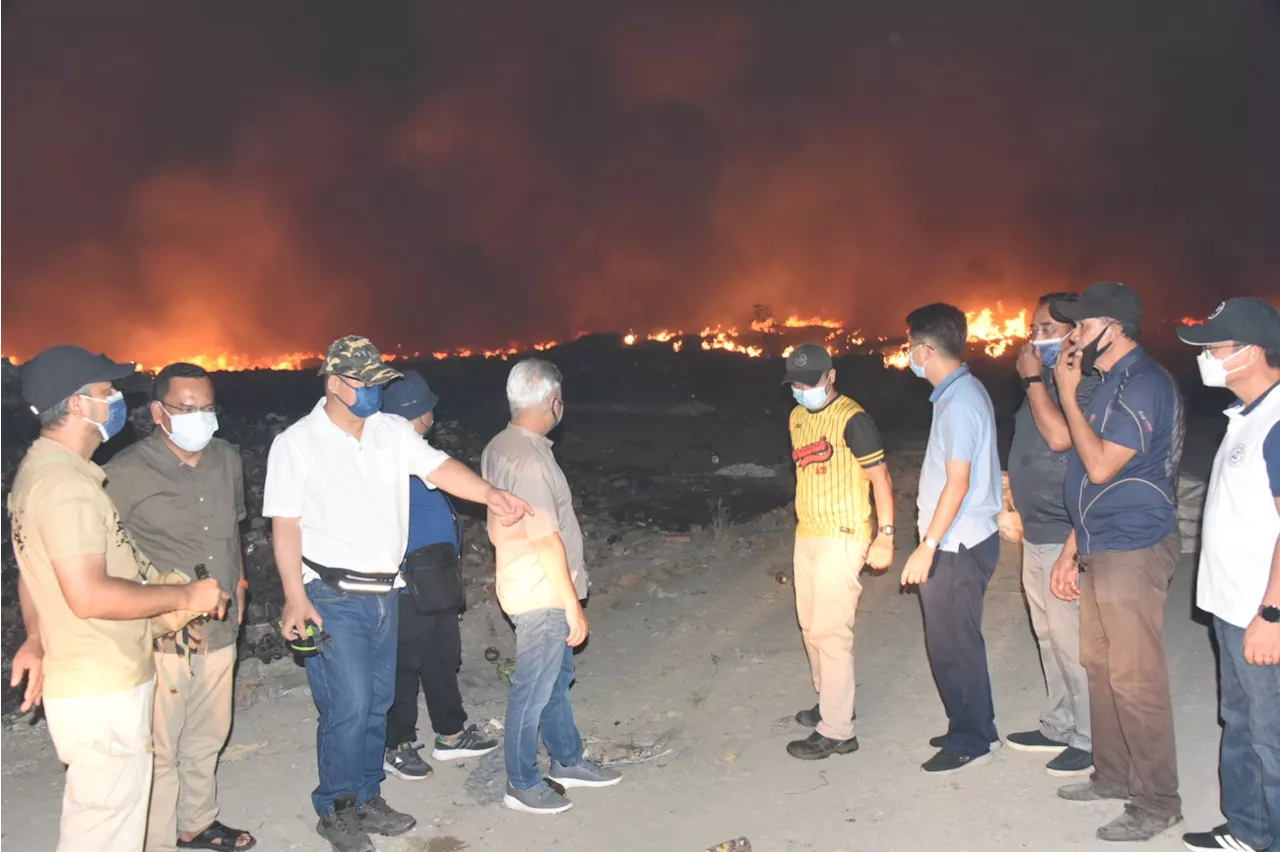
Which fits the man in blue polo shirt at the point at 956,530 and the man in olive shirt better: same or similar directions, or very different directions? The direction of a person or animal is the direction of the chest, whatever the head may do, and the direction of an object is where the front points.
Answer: very different directions

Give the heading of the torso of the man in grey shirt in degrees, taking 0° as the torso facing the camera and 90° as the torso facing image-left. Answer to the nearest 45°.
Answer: approximately 90°

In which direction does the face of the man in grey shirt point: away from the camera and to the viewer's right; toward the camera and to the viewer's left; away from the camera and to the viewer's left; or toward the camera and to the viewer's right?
toward the camera and to the viewer's left

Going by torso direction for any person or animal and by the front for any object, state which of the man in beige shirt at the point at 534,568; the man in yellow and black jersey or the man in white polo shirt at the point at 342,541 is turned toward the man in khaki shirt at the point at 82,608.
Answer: the man in yellow and black jersey

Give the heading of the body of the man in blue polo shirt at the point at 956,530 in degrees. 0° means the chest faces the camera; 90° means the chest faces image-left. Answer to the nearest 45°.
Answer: approximately 90°

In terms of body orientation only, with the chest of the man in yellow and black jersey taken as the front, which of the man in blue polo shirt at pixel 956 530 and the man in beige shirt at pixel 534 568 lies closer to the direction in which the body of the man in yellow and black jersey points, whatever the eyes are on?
the man in beige shirt

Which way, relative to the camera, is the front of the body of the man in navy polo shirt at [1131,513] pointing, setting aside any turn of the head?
to the viewer's left

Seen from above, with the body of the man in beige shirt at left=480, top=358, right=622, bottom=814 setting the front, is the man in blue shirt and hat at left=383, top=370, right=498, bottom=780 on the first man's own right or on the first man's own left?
on the first man's own left

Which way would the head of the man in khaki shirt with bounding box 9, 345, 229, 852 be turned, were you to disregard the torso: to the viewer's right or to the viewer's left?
to the viewer's right

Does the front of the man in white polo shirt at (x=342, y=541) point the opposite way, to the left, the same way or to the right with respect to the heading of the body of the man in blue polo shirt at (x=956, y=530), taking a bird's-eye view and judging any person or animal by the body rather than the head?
the opposite way

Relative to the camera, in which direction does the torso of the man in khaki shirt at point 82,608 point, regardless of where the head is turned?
to the viewer's right

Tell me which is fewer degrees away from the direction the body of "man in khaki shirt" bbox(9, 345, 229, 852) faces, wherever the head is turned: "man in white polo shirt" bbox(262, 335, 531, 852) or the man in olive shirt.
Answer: the man in white polo shirt

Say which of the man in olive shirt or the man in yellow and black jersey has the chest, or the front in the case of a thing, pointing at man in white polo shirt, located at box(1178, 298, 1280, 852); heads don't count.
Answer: the man in olive shirt

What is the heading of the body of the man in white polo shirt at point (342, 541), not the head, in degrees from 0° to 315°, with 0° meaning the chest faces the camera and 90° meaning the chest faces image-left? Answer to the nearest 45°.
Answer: approximately 315°

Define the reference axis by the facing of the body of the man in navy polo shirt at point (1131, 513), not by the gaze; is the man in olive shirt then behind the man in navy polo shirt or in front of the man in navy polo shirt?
in front
